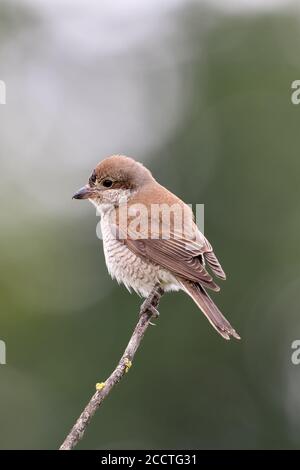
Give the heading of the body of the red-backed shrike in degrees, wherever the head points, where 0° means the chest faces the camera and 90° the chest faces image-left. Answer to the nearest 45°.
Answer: approximately 90°
